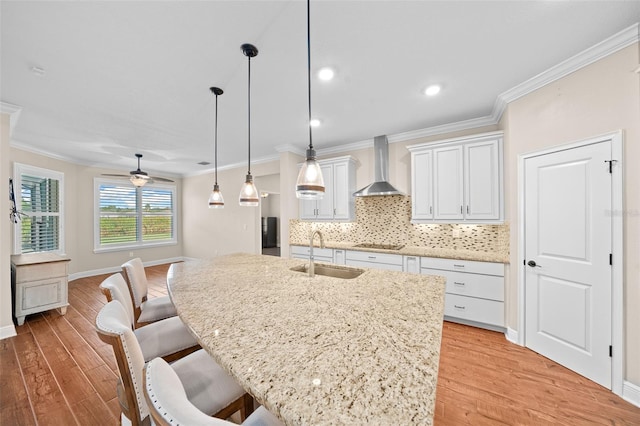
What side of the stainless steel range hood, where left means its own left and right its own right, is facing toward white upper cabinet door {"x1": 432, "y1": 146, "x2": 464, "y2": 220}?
left

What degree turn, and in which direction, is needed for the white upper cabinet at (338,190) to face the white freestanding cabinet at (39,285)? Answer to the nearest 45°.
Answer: approximately 45° to its right

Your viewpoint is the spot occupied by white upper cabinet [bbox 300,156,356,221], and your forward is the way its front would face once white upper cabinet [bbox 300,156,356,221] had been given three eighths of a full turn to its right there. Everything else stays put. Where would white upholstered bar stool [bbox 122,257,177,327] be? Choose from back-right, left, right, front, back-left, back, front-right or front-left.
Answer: back-left

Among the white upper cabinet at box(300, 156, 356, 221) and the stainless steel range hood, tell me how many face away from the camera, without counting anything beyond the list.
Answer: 0

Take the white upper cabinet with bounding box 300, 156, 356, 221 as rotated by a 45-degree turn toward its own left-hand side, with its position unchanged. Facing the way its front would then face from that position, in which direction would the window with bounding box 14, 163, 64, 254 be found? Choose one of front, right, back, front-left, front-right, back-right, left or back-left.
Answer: right

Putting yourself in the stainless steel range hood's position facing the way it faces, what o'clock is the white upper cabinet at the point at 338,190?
The white upper cabinet is roughly at 2 o'clock from the stainless steel range hood.

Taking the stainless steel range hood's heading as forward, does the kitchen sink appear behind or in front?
in front

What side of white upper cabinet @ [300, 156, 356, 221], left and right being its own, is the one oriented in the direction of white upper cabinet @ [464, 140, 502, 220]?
left

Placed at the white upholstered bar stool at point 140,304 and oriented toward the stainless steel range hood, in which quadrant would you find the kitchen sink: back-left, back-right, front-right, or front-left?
front-right

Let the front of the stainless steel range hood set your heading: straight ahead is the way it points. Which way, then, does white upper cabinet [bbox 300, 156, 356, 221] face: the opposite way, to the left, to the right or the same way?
the same way

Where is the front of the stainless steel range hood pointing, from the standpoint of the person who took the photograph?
facing the viewer and to the left of the viewer

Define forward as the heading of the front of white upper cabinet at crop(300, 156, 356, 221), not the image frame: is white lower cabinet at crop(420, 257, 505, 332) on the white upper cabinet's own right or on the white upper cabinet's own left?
on the white upper cabinet's own left

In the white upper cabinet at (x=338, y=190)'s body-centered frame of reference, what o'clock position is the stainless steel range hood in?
The stainless steel range hood is roughly at 8 o'clock from the white upper cabinet.

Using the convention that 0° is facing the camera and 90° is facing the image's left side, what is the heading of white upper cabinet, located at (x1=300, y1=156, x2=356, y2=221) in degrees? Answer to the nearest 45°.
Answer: approximately 45°

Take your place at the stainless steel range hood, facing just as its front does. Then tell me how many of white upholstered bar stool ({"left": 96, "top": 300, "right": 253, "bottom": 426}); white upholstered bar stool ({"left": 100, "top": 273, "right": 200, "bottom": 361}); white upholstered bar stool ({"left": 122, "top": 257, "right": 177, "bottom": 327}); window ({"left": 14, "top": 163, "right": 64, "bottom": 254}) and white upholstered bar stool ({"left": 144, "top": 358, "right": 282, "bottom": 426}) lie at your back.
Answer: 0

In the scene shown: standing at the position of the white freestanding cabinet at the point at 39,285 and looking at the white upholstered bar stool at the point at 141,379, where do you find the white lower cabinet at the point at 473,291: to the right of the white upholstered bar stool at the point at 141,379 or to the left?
left

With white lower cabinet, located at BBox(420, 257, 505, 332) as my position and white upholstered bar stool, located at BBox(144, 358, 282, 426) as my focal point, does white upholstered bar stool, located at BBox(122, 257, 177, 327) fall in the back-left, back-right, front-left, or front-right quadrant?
front-right

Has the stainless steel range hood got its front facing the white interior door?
no
